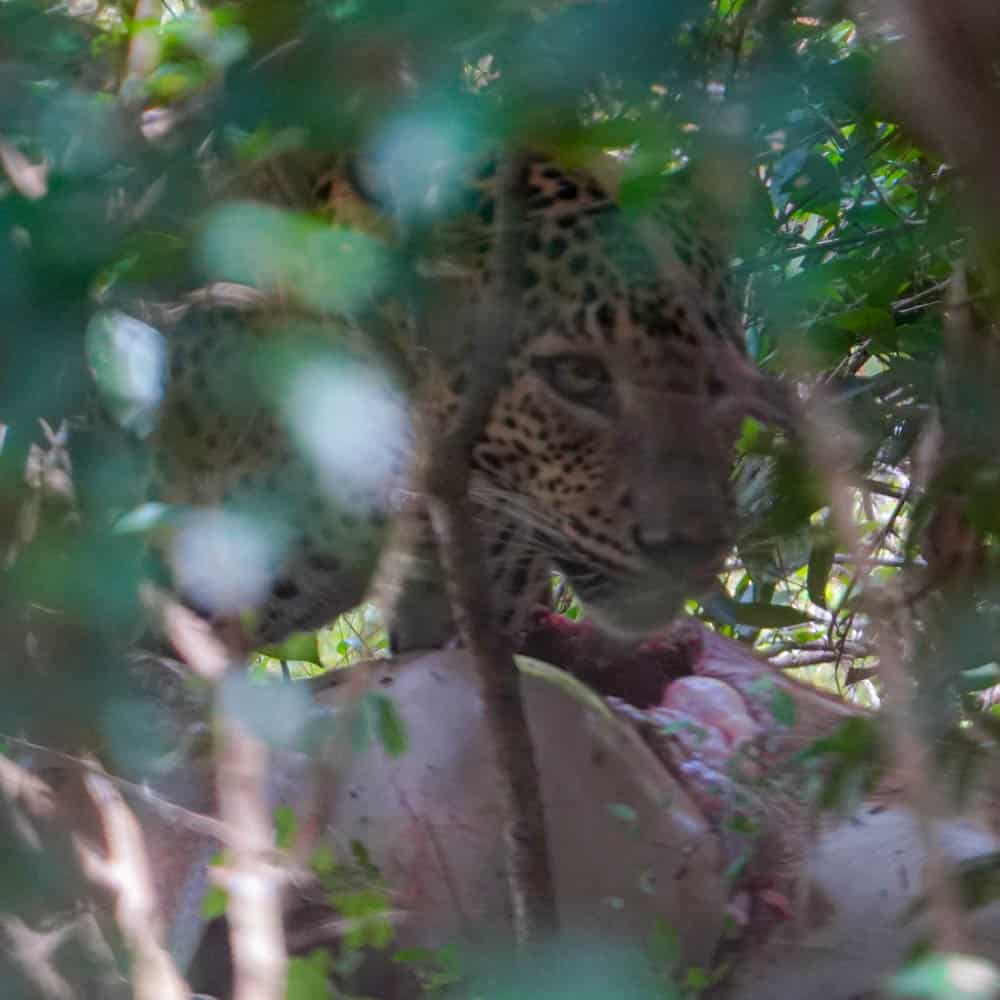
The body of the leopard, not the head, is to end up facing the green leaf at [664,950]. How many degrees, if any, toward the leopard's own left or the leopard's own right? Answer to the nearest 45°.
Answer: approximately 45° to the leopard's own right

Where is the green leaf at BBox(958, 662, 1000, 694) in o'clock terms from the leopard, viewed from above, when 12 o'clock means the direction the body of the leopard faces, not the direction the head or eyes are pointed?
The green leaf is roughly at 1 o'clock from the leopard.

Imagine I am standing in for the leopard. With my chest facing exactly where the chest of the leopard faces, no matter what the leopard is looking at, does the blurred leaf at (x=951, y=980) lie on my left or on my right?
on my right

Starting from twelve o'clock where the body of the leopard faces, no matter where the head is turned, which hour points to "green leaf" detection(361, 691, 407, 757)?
The green leaf is roughly at 2 o'clock from the leopard.

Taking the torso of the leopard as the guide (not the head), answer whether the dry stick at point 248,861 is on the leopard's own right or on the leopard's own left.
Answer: on the leopard's own right

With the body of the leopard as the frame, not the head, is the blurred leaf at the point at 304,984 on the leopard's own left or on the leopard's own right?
on the leopard's own right

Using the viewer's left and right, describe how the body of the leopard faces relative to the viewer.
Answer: facing the viewer and to the right of the viewer

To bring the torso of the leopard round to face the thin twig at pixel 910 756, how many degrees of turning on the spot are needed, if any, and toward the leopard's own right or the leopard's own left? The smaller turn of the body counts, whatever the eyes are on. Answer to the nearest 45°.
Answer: approximately 45° to the leopard's own right
